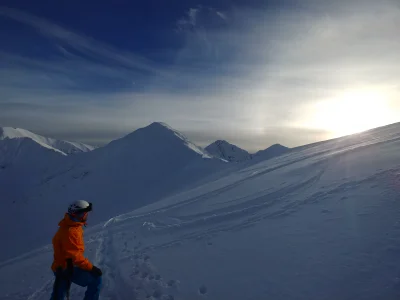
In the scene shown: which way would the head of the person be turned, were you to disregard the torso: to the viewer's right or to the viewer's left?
to the viewer's right

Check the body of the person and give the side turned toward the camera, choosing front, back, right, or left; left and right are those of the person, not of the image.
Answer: right
